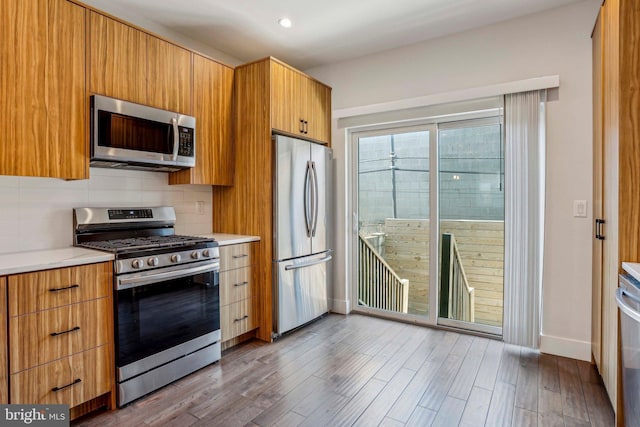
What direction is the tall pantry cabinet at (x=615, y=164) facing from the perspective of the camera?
to the viewer's left

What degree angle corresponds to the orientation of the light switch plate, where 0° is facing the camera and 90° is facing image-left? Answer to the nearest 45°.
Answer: approximately 0°

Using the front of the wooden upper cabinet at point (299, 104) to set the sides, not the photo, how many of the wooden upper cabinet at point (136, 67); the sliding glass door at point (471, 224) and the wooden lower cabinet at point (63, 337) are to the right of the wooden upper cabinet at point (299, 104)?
2

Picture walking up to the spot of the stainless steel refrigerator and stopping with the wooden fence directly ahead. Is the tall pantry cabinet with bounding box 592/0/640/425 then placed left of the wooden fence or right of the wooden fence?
right

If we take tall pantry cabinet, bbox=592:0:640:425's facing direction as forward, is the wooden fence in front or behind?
in front

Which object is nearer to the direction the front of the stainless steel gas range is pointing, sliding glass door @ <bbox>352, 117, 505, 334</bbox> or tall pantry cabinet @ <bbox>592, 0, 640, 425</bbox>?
the tall pantry cabinet

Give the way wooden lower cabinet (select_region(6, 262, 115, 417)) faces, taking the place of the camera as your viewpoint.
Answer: facing the viewer and to the right of the viewer

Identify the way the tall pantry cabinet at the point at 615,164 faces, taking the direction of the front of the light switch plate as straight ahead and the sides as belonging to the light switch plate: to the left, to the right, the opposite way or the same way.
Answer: to the right

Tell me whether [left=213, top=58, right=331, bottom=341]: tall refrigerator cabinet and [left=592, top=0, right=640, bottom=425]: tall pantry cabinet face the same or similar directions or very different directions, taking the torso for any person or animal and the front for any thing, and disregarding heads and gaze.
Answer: very different directions
